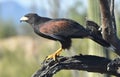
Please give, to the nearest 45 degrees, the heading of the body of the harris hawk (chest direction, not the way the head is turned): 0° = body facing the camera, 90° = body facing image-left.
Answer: approximately 90°
